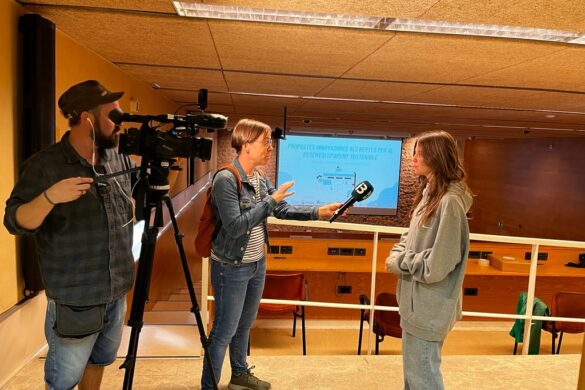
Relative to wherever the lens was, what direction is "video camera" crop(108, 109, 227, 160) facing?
facing to the right of the viewer

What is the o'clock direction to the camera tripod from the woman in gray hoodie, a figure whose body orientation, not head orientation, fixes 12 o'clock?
The camera tripod is roughly at 11 o'clock from the woman in gray hoodie.

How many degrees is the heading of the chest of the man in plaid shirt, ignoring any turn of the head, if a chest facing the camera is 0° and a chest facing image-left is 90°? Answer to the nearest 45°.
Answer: approximately 315°

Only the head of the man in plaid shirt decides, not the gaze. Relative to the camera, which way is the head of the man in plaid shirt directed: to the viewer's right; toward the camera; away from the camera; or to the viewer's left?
to the viewer's right

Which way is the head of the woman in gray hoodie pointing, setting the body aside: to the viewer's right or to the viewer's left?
to the viewer's left

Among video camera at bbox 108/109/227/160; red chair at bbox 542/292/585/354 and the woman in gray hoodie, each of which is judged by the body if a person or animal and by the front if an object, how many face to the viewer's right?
1

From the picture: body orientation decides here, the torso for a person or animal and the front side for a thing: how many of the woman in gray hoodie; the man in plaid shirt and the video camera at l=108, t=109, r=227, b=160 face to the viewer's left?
1

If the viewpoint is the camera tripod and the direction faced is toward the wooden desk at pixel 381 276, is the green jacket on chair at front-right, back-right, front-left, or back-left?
front-right

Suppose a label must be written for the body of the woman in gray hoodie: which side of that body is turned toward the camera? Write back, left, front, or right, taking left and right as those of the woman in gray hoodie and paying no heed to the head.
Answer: left

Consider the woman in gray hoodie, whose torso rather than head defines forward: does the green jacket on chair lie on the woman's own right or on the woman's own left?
on the woman's own right

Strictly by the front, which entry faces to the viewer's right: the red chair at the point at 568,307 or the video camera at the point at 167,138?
the video camera

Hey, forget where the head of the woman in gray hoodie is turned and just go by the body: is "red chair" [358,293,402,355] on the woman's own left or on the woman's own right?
on the woman's own right

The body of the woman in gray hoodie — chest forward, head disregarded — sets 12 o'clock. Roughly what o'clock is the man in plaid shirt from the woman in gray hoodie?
The man in plaid shirt is roughly at 11 o'clock from the woman in gray hoodie.
